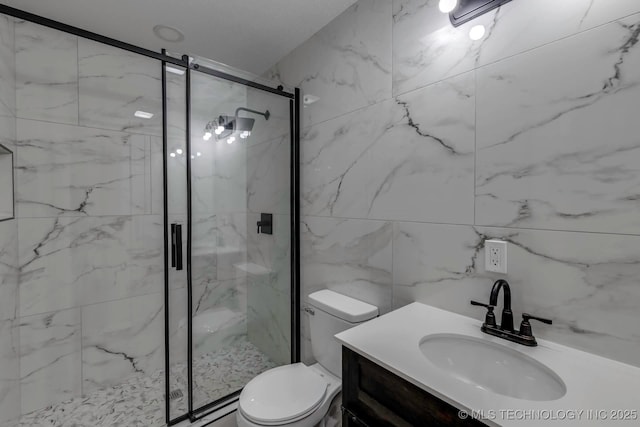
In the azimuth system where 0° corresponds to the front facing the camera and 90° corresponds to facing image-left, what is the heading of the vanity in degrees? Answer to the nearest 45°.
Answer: approximately 45°

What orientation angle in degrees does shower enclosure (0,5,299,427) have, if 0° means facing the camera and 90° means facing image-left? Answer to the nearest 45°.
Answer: approximately 315°

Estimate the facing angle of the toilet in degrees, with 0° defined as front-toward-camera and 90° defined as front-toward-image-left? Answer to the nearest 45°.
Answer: approximately 45°

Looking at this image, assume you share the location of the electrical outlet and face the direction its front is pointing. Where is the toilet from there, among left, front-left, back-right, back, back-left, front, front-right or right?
front-right

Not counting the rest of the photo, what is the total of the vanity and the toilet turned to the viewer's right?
0

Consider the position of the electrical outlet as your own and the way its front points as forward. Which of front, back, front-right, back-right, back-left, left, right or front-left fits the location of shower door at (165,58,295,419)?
front-right

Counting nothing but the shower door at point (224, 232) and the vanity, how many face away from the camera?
0

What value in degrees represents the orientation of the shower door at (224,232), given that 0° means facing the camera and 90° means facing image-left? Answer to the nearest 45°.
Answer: approximately 315°
